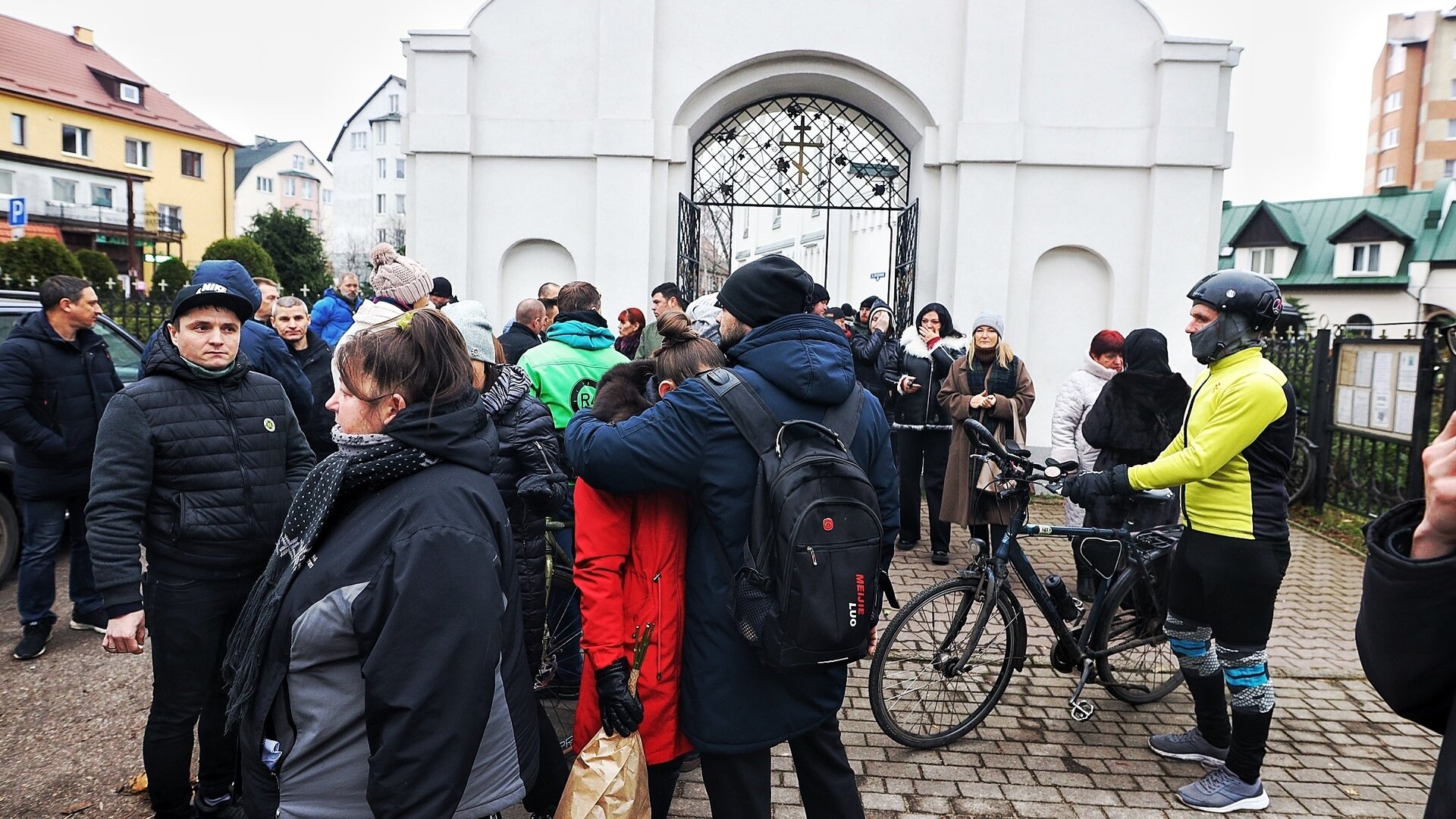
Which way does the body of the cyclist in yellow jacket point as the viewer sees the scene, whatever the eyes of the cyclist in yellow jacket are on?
to the viewer's left

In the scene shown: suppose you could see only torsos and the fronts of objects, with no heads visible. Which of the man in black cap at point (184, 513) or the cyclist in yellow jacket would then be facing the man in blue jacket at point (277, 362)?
the cyclist in yellow jacket

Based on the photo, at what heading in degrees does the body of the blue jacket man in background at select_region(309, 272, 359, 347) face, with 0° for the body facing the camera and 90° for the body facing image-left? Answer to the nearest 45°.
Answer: approximately 315°

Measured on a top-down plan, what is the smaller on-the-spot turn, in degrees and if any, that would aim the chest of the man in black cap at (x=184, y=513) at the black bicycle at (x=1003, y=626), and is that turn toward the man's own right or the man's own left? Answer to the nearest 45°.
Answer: approximately 45° to the man's own left

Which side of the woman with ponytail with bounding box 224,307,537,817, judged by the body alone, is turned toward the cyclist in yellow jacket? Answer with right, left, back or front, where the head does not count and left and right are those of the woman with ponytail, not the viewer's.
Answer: back

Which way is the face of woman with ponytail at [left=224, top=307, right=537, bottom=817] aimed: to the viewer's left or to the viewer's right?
to the viewer's left

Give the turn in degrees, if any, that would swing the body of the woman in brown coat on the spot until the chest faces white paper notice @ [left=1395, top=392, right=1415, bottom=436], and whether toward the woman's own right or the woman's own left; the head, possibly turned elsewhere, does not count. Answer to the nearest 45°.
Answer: approximately 135° to the woman's own left

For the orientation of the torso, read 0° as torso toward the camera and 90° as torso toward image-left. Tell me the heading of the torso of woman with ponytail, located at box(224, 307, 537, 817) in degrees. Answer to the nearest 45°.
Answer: approximately 90°

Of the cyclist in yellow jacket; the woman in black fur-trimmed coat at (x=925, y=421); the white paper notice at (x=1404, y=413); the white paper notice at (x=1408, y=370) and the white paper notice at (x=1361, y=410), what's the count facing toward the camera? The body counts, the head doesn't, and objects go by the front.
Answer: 4

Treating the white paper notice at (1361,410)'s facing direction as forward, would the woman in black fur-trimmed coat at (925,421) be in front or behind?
in front

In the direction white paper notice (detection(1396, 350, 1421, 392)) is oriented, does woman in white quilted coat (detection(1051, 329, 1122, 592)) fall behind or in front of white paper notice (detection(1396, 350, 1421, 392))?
in front
